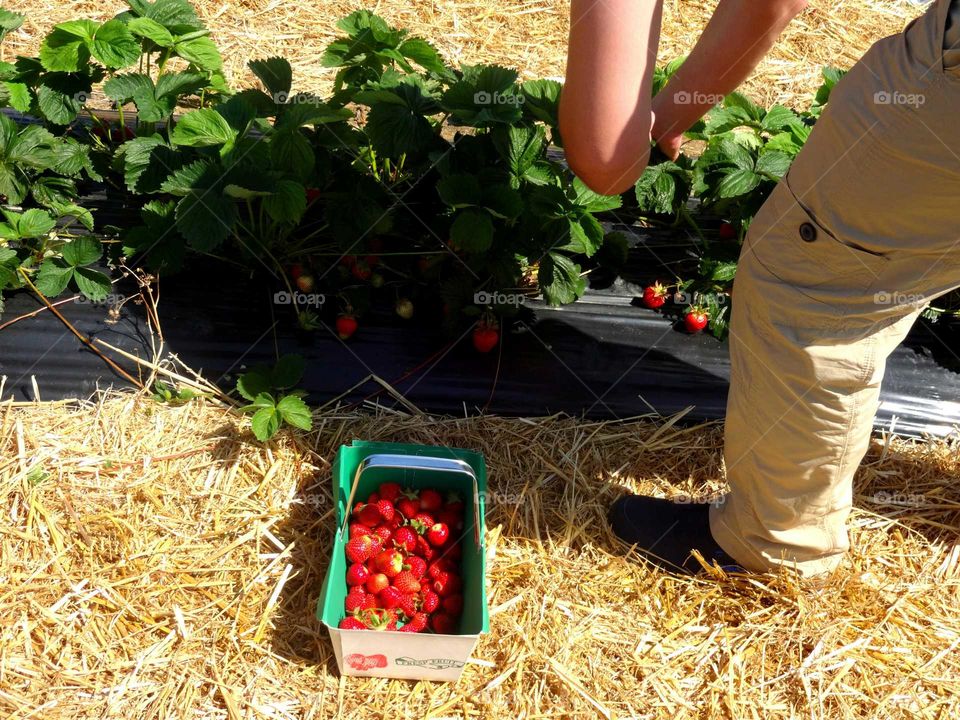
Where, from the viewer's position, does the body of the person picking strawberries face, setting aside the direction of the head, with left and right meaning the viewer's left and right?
facing to the left of the viewer

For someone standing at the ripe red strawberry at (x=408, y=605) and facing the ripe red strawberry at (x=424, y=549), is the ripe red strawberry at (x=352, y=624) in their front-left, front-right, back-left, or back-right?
back-left
